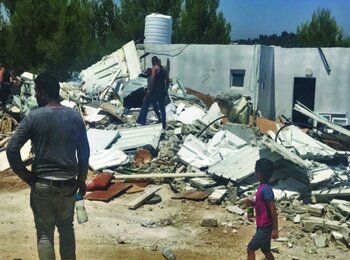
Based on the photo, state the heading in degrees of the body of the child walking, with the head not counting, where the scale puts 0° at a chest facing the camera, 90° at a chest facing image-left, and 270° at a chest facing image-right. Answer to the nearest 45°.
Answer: approximately 90°

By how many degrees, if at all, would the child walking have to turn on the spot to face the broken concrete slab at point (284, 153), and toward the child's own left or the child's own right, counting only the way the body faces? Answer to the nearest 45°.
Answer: approximately 90° to the child's own right

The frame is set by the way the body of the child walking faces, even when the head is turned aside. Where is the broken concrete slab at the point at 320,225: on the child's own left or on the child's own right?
on the child's own right

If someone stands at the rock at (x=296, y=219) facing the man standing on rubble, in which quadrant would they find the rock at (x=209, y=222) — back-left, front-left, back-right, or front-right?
front-left

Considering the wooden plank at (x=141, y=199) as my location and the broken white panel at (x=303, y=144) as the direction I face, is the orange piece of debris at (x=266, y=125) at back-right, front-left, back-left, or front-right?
front-left

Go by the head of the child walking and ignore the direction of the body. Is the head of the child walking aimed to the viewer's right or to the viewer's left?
to the viewer's left

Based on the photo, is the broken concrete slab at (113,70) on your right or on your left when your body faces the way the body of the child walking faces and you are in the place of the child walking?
on your right

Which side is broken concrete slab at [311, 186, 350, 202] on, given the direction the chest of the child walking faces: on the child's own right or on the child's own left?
on the child's own right

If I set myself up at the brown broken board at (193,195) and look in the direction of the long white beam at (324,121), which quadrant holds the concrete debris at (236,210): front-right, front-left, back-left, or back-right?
front-right

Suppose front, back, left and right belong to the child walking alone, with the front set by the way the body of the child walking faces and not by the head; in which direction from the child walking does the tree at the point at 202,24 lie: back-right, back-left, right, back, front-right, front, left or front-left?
right

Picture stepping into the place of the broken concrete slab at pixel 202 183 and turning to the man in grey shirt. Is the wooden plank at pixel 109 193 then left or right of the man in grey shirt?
right
